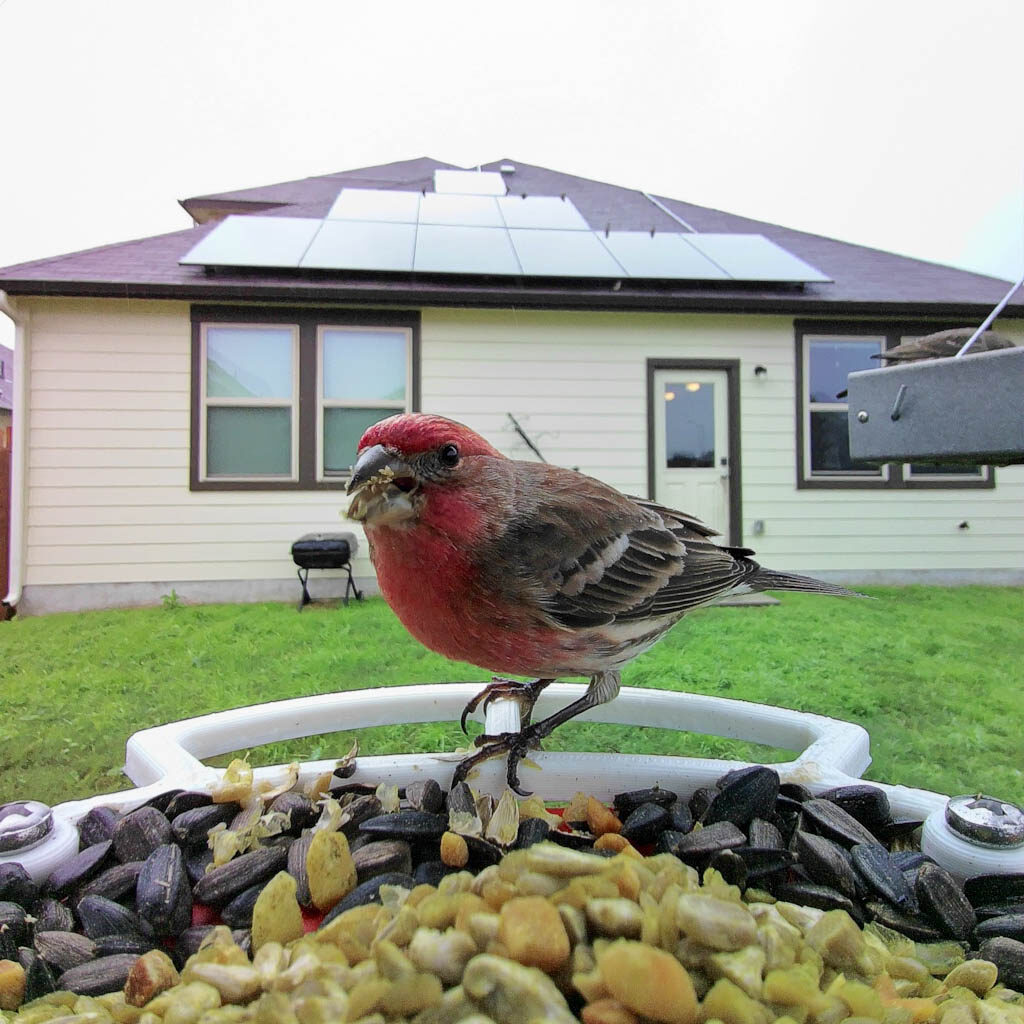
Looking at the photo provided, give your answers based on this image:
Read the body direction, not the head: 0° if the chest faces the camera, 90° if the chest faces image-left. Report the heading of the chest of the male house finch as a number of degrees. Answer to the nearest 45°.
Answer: approximately 45°
